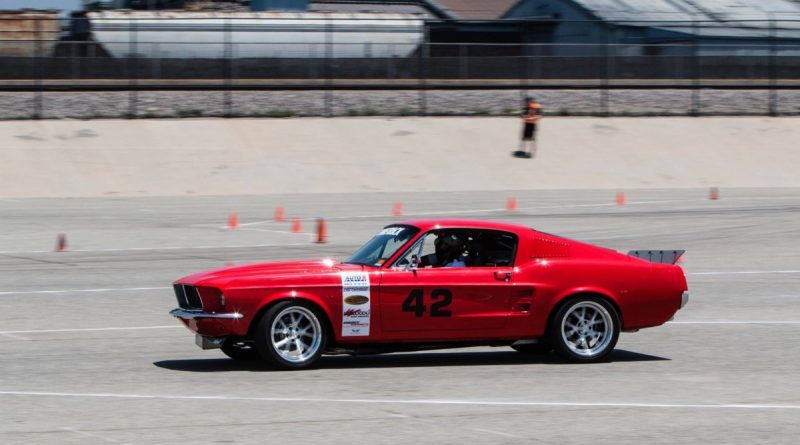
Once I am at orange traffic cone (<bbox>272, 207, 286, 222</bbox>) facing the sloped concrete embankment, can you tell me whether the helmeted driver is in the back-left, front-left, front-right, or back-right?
back-right

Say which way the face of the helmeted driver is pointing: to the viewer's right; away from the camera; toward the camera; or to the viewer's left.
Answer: to the viewer's left

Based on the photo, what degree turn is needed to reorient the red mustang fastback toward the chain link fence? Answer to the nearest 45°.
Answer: approximately 90° to its right

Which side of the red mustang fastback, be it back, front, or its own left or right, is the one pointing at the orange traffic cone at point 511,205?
right

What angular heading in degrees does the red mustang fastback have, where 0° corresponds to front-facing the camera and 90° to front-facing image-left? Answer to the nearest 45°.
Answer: approximately 90°

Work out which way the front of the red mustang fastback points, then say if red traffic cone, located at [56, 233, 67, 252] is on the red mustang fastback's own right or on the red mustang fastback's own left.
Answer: on the red mustang fastback's own right

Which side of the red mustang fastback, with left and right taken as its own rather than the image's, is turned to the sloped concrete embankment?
right

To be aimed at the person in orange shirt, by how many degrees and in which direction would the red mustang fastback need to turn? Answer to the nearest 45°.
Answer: approximately 90° to its right
